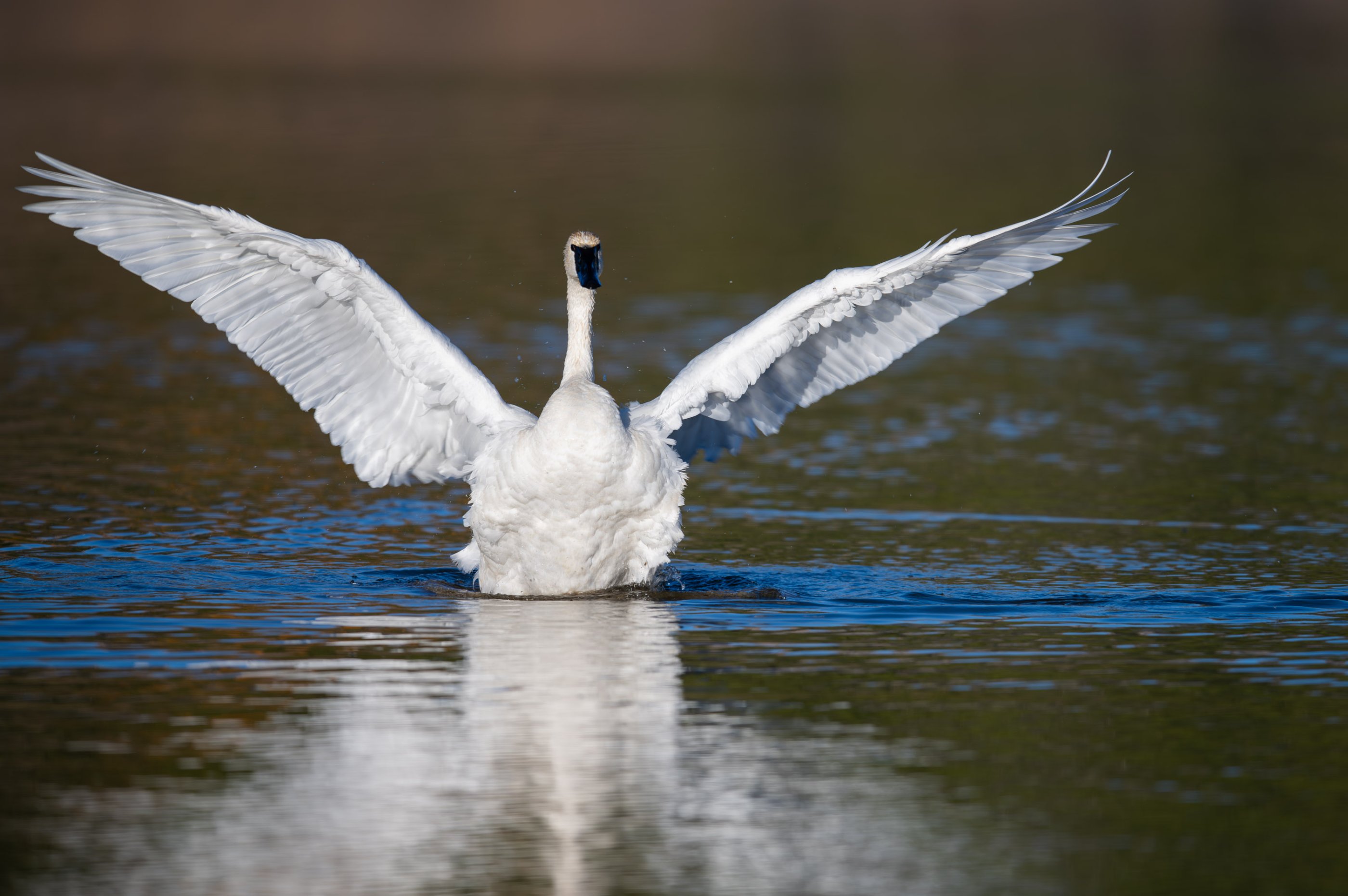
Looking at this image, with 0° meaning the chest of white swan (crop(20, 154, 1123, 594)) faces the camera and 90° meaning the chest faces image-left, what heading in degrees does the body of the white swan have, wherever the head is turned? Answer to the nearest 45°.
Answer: approximately 0°
